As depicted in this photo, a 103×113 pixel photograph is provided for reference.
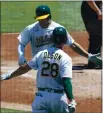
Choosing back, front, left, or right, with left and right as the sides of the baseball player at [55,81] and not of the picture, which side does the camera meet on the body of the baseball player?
back

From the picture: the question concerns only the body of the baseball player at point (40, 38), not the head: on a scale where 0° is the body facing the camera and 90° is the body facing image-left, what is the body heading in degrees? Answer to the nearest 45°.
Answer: approximately 0°
